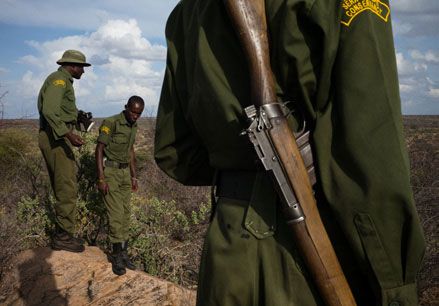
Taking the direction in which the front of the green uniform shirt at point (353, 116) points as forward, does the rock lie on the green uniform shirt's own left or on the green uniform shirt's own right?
on the green uniform shirt's own left

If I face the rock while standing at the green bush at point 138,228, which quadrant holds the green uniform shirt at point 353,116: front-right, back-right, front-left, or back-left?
front-left

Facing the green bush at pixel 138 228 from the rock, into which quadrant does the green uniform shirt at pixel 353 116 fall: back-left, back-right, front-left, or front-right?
back-right

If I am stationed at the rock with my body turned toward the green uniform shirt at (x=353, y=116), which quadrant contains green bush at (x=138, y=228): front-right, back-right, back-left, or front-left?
back-left

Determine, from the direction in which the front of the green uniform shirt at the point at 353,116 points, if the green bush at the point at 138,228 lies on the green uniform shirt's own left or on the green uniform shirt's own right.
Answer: on the green uniform shirt's own left

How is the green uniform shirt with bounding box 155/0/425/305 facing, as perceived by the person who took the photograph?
facing away from the viewer and to the right of the viewer
